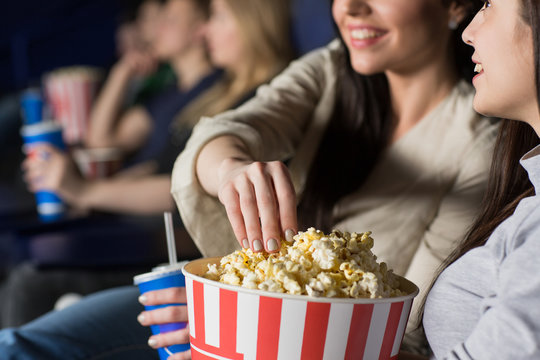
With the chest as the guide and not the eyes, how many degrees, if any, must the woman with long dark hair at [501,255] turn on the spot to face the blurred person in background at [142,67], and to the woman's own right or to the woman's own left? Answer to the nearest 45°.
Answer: approximately 45° to the woman's own right

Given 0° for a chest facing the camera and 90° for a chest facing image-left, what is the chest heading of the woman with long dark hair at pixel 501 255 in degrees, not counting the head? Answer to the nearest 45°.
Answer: approximately 90°

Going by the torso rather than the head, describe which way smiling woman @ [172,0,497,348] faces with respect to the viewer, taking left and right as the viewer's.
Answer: facing the viewer and to the left of the viewer

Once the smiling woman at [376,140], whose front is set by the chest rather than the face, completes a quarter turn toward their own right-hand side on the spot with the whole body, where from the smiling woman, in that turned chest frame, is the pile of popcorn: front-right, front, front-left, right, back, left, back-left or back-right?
back-left

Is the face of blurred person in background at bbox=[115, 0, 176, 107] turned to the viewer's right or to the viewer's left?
to the viewer's left

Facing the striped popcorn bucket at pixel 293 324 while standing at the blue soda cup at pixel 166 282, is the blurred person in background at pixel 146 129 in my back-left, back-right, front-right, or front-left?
back-left

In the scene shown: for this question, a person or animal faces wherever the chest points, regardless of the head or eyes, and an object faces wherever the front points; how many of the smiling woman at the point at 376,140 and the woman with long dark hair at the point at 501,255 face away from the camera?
0

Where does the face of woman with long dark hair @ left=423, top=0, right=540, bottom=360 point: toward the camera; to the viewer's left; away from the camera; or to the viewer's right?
to the viewer's left
